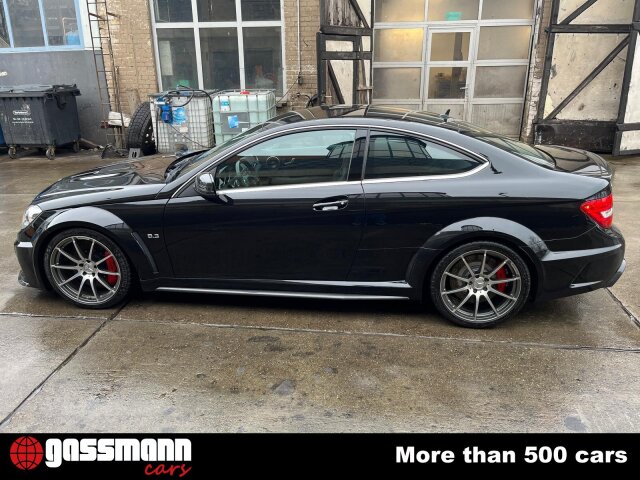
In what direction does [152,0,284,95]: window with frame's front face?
toward the camera

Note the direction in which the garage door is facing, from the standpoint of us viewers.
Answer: facing the viewer

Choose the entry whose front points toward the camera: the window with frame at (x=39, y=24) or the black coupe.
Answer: the window with frame

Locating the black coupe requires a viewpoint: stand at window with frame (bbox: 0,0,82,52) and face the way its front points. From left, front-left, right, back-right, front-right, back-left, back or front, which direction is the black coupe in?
front

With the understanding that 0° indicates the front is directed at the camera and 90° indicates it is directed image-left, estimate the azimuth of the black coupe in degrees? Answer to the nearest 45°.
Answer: approximately 90°

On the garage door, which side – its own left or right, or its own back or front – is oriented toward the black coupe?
front

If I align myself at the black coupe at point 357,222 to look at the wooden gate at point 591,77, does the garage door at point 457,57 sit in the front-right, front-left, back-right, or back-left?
front-left

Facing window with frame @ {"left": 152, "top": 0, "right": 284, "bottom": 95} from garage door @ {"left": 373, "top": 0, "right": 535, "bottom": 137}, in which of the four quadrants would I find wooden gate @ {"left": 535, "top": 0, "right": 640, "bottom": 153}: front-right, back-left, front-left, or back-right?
back-left

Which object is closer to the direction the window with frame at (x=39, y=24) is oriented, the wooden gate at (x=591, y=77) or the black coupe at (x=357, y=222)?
the black coupe

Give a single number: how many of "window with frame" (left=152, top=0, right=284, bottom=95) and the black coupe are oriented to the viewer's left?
1

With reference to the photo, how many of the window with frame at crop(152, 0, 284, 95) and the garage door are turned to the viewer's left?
0

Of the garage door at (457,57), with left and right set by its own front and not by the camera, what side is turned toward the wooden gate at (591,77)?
left

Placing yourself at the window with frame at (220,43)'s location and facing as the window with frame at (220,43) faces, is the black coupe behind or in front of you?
in front

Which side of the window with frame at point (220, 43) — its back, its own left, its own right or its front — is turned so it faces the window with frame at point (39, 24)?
right

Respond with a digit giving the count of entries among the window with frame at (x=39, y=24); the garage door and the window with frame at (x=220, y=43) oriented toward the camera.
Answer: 3

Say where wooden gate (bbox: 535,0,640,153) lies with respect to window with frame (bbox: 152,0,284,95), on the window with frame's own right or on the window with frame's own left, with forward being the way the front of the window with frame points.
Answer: on the window with frame's own left

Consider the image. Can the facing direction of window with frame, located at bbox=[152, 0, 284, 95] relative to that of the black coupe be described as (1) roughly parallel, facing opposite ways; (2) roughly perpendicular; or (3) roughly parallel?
roughly perpendicular

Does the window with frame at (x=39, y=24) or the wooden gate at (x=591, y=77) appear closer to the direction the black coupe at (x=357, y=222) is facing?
the window with frame
